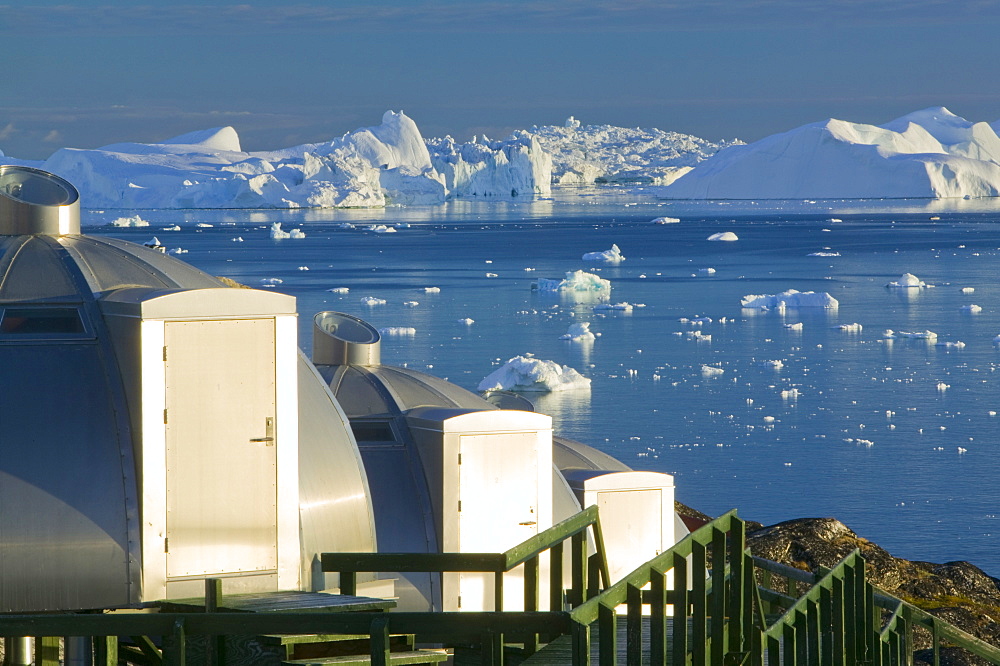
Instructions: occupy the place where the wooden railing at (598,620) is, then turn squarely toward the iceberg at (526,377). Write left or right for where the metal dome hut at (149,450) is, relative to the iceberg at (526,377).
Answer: left

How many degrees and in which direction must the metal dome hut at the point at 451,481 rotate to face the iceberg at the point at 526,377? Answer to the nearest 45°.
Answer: approximately 135° to its left

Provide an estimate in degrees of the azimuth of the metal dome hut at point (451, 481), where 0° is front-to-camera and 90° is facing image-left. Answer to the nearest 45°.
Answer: approximately 315°

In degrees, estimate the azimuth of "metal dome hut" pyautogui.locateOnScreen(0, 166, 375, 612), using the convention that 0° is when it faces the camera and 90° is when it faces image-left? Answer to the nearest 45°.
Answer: approximately 315°

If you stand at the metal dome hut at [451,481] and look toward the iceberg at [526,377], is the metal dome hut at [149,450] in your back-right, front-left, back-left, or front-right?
back-left

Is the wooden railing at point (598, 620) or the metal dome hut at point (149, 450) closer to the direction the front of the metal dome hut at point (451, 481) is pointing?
the wooden railing

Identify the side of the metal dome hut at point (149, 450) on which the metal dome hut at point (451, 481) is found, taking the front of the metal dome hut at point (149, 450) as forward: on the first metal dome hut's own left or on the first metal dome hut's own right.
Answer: on the first metal dome hut's own left
